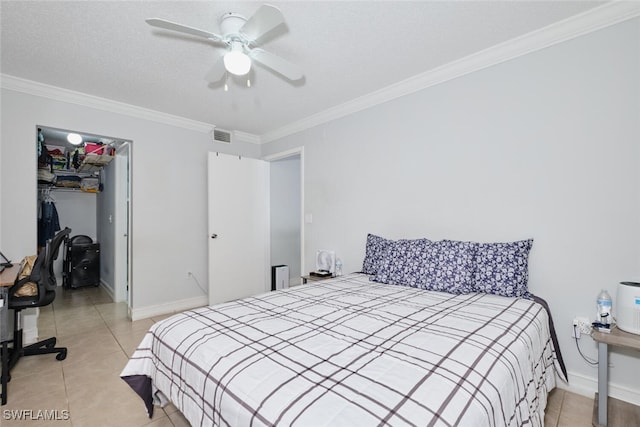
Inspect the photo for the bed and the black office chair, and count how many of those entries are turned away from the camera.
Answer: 0

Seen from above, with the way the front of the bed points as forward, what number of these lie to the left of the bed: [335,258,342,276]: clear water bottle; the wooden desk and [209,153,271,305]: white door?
0

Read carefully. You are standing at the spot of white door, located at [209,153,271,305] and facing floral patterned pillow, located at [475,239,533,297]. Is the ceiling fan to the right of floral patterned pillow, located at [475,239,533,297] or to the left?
right

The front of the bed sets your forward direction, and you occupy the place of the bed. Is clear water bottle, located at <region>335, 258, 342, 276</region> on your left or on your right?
on your right

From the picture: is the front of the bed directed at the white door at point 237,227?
no

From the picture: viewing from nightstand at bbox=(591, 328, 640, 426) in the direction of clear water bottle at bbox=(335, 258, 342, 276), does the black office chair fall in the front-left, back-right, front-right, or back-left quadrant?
front-left

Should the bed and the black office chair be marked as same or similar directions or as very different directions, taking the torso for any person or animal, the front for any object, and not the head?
same or similar directions

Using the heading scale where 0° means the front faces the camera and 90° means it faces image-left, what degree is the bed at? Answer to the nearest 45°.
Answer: approximately 45°

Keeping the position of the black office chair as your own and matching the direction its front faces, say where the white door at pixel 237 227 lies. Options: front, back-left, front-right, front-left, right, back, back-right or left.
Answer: back

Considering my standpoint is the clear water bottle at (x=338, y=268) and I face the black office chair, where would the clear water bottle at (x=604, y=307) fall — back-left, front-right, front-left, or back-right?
back-left

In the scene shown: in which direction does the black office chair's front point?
to the viewer's left
